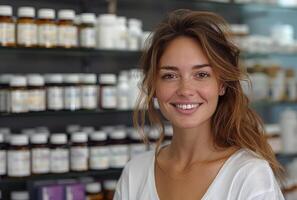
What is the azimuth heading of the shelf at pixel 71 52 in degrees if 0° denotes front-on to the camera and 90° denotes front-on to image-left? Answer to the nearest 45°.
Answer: approximately 0°

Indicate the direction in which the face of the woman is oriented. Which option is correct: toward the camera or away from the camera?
toward the camera
